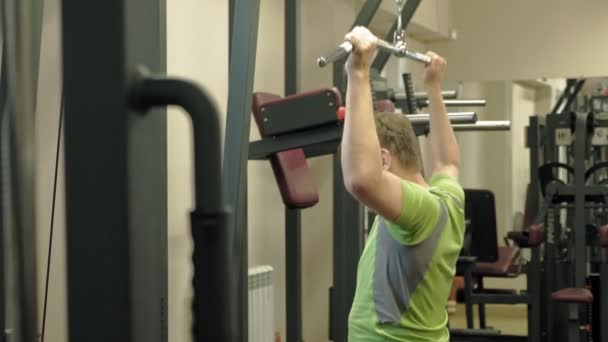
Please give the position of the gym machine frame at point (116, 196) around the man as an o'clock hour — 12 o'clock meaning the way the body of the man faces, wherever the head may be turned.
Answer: The gym machine frame is roughly at 8 o'clock from the man.

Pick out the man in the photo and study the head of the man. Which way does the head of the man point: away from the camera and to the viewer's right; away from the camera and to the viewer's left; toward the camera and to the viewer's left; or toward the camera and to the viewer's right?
away from the camera and to the viewer's left

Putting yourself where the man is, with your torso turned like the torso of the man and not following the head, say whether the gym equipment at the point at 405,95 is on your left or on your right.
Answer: on your right

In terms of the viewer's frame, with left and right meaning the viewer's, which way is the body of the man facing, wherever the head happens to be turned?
facing away from the viewer and to the left of the viewer

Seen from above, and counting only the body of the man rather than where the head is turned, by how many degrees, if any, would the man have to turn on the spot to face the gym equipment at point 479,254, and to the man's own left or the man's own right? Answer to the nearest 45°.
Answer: approximately 45° to the man's own right

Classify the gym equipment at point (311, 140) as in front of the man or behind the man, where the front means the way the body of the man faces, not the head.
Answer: in front

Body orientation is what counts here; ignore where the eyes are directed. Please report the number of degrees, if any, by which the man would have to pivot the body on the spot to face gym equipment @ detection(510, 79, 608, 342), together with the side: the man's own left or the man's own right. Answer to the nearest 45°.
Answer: approximately 45° to the man's own right
